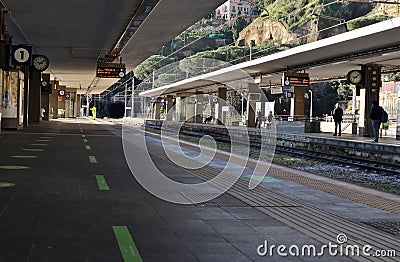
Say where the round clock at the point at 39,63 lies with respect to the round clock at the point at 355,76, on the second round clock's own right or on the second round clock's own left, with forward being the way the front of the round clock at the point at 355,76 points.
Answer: on the second round clock's own right

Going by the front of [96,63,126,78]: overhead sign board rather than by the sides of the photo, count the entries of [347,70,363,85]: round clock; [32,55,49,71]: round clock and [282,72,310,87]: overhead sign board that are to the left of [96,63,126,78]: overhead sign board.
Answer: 2

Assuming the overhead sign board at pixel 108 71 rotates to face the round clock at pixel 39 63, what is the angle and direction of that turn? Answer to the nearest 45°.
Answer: approximately 45° to its right

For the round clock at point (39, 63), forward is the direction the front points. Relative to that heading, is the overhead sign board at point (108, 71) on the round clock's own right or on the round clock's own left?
on the round clock's own left

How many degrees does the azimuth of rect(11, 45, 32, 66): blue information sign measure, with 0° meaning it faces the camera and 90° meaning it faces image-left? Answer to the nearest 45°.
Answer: approximately 0°

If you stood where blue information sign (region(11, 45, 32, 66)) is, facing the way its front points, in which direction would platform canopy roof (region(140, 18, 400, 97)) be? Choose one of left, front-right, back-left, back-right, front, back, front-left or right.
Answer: left

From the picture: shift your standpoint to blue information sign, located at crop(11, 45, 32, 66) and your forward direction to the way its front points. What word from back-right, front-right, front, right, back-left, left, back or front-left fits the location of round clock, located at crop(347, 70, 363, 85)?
left

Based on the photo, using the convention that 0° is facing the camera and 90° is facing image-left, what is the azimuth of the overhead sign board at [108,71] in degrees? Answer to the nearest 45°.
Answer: approximately 0°

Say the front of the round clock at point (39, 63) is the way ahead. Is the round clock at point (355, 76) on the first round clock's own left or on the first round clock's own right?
on the first round clock's own left
